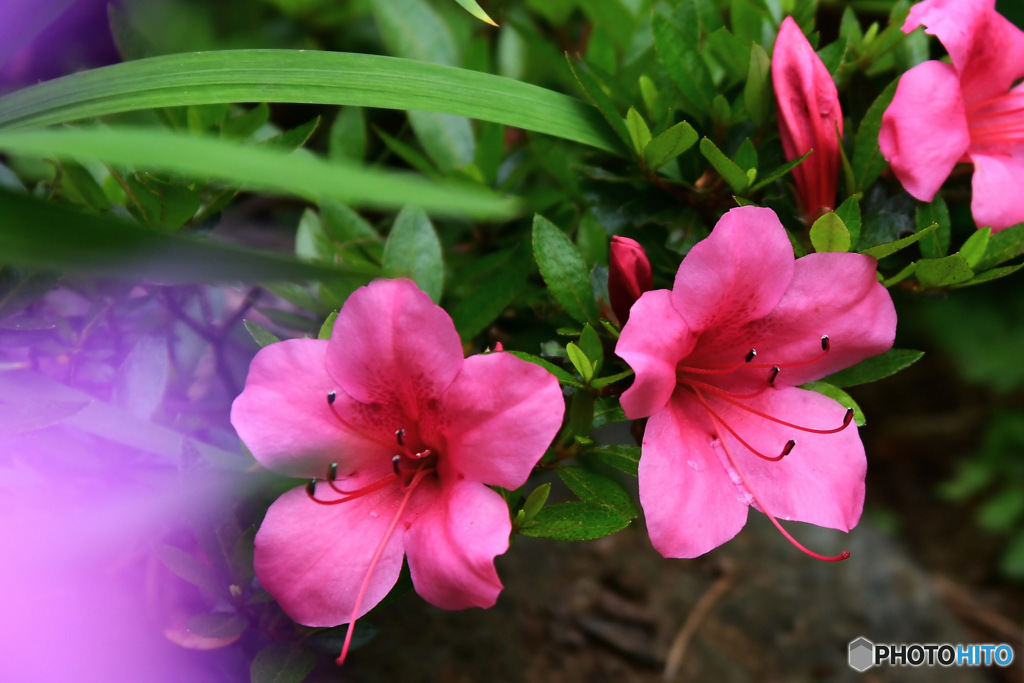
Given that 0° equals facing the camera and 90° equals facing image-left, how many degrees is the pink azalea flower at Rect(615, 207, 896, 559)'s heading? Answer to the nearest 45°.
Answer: approximately 315°
